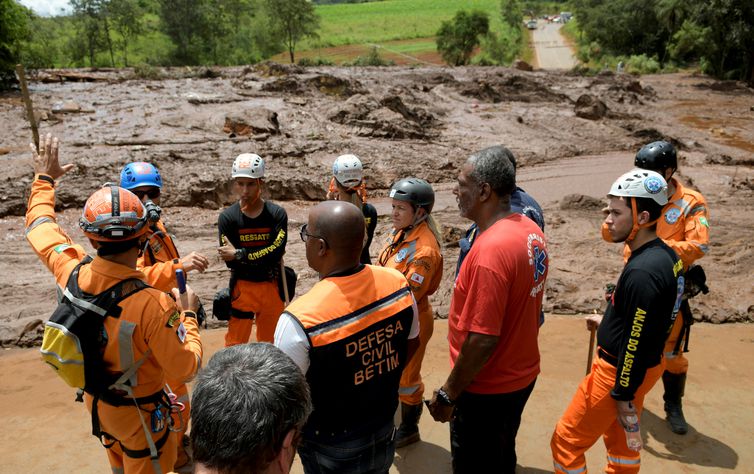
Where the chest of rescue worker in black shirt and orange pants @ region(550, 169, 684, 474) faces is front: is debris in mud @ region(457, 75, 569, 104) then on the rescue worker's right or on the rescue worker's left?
on the rescue worker's right

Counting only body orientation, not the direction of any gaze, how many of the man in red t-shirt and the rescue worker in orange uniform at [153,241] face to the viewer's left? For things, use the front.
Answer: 1

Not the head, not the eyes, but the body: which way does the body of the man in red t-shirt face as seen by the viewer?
to the viewer's left

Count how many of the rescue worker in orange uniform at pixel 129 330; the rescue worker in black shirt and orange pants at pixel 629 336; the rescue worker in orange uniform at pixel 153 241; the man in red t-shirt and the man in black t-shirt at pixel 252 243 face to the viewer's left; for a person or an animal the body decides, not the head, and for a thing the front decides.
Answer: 2

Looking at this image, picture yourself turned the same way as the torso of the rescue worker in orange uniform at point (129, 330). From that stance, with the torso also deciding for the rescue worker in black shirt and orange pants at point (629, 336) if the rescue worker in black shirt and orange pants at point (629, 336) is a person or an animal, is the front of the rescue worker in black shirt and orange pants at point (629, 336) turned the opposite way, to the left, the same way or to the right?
to the left

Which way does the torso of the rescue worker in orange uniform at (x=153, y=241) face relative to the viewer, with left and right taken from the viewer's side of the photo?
facing the viewer and to the right of the viewer

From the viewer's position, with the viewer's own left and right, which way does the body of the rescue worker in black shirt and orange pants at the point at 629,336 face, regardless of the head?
facing to the left of the viewer

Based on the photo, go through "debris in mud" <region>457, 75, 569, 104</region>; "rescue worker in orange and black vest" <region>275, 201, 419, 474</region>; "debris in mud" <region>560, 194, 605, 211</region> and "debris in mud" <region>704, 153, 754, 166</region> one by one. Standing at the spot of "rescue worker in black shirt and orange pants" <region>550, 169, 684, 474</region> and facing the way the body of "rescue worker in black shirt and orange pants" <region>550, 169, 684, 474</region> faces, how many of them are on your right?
3

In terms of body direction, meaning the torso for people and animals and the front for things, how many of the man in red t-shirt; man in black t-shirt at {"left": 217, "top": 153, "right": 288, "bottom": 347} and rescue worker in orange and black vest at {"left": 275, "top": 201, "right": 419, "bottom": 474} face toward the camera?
1

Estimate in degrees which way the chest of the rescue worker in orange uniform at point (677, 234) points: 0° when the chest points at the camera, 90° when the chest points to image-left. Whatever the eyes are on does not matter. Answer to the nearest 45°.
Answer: approximately 45°

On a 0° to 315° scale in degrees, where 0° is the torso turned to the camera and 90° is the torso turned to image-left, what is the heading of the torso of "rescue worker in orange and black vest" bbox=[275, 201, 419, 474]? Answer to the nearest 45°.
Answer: approximately 135°

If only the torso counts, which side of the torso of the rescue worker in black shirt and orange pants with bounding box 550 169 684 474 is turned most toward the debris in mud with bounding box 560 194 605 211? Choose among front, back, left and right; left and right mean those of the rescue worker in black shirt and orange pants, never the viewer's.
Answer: right

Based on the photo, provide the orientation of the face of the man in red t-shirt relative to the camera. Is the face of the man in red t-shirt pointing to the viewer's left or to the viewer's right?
to the viewer's left
